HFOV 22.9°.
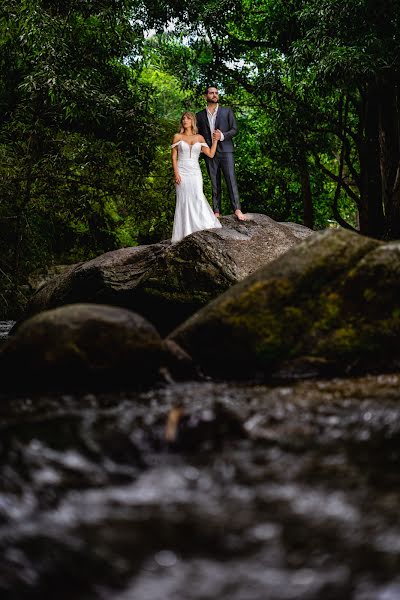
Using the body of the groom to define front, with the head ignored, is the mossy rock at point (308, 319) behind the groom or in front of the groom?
in front

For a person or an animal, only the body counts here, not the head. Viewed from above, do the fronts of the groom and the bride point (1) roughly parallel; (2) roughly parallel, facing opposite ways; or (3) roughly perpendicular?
roughly parallel

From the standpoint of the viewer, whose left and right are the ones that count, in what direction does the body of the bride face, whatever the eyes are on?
facing the viewer

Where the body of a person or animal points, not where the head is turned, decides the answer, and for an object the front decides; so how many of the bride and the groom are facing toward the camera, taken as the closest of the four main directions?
2

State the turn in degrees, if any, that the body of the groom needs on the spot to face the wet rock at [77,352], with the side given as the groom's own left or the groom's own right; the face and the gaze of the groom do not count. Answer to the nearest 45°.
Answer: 0° — they already face it

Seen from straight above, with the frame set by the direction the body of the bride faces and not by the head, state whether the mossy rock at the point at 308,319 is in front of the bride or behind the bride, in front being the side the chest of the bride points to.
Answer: in front

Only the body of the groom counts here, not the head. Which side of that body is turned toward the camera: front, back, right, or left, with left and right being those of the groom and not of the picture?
front

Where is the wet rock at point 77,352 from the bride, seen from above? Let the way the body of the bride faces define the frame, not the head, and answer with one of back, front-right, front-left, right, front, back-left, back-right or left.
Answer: front
